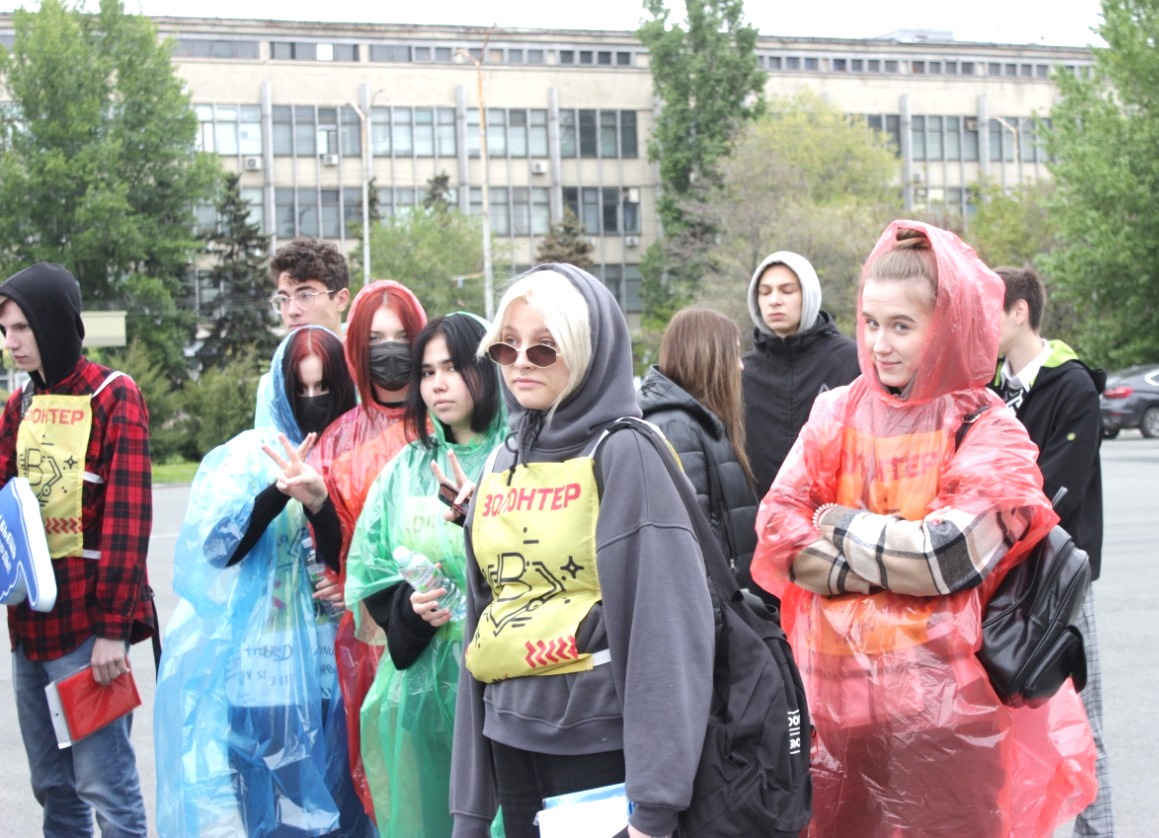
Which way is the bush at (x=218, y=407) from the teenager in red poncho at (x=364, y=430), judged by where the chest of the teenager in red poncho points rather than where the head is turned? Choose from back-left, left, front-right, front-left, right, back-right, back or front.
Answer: back

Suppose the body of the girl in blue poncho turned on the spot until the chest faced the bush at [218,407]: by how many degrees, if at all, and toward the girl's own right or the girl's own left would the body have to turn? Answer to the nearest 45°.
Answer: approximately 135° to the girl's own left

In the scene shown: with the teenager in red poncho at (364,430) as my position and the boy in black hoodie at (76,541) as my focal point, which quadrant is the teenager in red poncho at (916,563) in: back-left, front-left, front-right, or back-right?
back-left

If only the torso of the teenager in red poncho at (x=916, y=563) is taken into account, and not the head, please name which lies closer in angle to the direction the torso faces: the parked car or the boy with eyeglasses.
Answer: the boy with eyeglasses

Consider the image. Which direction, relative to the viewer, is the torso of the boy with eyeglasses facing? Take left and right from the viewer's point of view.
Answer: facing the viewer and to the left of the viewer

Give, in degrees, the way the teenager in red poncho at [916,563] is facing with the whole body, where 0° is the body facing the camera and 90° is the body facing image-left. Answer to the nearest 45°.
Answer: approximately 45°

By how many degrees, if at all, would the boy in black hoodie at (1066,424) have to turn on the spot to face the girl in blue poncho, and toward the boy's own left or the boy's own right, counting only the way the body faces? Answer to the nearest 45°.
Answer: approximately 45° to the boy's own right

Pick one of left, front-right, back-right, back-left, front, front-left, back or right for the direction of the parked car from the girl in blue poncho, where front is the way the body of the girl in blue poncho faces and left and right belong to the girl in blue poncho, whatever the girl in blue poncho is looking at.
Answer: left

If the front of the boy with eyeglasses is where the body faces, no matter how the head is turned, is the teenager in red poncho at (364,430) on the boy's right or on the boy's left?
on the boy's left

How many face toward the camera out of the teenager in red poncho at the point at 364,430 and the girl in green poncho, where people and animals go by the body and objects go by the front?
2

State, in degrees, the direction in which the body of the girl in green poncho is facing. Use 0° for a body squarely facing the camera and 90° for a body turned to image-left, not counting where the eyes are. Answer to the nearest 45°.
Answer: approximately 0°
